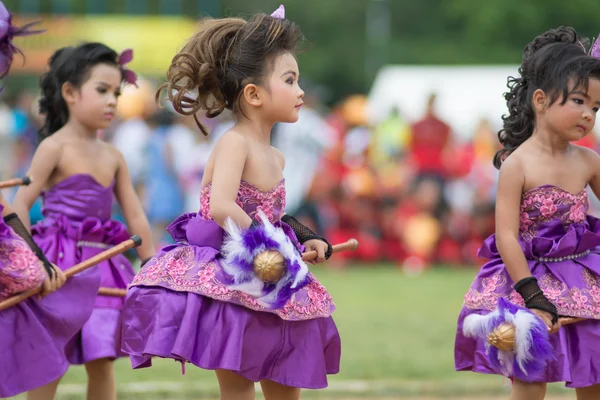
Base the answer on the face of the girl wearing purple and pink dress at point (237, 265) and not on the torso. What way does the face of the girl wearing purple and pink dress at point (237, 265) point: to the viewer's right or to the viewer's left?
to the viewer's right

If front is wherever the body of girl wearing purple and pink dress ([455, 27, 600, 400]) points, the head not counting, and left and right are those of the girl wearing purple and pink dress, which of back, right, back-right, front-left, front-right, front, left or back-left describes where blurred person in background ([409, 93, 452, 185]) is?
back-left

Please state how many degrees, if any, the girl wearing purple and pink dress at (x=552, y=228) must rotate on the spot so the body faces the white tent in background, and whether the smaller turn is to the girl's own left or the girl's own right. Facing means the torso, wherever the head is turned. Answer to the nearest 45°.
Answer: approximately 135° to the girl's own left

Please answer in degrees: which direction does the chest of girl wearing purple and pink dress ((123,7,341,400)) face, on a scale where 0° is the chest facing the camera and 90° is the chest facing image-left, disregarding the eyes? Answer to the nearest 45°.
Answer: approximately 270°

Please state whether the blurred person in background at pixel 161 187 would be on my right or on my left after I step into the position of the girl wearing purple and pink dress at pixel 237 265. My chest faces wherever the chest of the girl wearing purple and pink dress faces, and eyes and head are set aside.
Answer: on my left

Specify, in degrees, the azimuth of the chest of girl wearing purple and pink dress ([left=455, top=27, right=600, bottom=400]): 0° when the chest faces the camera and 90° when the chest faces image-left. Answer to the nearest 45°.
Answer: approximately 315°

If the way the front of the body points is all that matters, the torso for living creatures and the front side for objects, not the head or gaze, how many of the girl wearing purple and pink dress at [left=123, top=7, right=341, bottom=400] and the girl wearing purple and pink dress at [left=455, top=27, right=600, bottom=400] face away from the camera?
0

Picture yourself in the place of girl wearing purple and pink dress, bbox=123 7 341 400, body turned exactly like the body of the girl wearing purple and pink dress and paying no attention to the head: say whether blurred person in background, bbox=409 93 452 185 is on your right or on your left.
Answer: on your left
